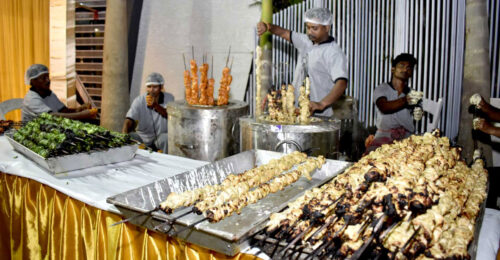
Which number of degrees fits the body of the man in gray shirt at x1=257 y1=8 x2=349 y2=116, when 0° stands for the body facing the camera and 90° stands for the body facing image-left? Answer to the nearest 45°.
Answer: approximately 45°

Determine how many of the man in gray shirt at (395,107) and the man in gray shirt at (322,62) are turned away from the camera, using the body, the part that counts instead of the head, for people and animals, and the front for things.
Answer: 0

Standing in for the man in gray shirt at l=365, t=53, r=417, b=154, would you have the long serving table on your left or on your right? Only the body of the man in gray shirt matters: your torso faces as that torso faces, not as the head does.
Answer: on your right

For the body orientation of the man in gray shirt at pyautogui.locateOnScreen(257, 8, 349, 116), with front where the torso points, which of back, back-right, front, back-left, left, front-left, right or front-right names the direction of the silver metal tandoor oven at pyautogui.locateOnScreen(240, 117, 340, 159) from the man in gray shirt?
front-left

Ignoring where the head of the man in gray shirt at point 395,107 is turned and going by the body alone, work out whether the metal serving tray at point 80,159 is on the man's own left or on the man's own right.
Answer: on the man's own right

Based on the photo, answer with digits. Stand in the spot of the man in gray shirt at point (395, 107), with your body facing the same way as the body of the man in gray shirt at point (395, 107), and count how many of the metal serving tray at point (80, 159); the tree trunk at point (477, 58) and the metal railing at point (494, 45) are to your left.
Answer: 2

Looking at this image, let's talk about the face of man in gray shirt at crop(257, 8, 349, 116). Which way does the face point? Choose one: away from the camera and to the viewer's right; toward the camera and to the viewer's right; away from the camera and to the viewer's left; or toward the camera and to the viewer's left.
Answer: toward the camera and to the viewer's left

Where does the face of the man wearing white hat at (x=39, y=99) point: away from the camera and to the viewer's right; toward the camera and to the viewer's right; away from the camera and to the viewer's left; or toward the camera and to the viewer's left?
toward the camera and to the viewer's right
